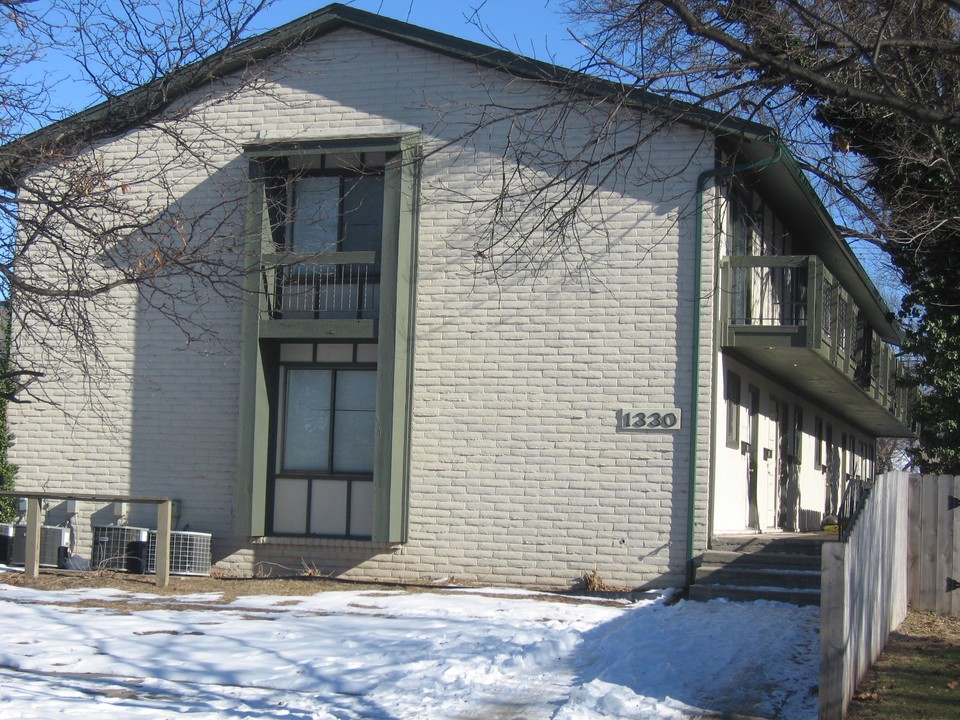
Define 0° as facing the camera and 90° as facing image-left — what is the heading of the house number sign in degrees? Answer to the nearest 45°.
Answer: approximately 0°

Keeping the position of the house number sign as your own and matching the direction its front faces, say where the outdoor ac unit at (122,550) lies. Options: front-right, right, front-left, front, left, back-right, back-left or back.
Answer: right

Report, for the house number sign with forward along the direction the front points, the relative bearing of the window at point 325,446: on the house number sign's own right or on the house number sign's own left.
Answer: on the house number sign's own right

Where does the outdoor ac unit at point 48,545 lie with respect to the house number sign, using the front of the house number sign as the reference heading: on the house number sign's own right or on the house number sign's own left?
on the house number sign's own right

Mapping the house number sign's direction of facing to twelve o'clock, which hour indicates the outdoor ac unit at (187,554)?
The outdoor ac unit is roughly at 3 o'clock from the house number sign.

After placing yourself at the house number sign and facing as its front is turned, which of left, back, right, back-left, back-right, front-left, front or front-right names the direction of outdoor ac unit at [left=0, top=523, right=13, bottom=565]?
right

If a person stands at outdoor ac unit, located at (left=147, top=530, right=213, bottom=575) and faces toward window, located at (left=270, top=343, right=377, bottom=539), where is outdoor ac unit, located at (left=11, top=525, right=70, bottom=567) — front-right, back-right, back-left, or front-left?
back-left

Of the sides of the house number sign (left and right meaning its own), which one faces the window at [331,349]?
right
